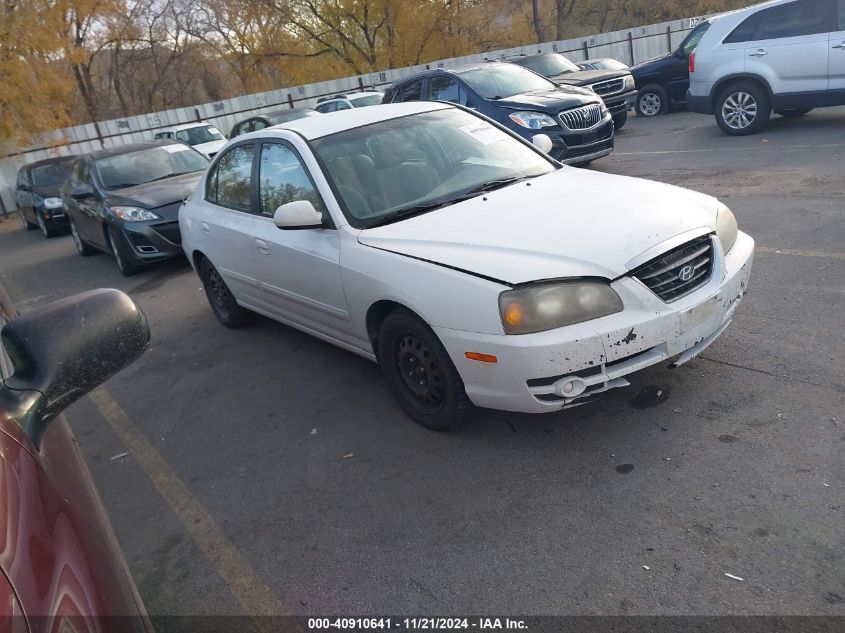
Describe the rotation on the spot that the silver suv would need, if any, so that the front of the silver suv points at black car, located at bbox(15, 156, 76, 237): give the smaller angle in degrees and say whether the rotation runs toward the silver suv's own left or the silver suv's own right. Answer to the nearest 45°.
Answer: approximately 180°

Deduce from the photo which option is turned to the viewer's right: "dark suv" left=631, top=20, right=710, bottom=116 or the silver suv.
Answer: the silver suv

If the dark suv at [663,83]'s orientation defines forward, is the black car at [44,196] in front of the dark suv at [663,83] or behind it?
in front

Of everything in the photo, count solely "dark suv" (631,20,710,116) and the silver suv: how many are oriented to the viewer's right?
1

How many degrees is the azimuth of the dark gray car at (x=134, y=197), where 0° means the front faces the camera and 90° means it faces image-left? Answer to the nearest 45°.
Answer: approximately 315°

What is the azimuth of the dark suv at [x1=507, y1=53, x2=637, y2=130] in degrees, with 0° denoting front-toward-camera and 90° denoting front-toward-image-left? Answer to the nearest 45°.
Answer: approximately 315°

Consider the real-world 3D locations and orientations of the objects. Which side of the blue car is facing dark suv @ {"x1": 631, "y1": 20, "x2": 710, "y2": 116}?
left

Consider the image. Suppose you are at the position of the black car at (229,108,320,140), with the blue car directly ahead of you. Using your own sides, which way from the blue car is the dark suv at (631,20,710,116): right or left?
left

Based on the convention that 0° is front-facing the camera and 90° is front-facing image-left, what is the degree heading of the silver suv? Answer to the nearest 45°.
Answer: approximately 270°

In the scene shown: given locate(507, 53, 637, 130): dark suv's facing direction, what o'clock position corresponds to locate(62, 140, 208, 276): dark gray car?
The dark gray car is roughly at 3 o'clock from the dark suv.

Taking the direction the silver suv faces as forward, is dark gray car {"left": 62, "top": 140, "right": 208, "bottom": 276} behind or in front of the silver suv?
behind

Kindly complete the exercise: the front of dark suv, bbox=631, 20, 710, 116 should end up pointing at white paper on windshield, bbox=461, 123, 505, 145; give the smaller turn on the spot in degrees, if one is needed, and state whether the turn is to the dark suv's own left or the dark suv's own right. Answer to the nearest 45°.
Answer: approximately 90° to the dark suv's own left

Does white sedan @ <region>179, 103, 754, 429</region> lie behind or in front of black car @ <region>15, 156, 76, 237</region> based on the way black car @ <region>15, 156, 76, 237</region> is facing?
in front

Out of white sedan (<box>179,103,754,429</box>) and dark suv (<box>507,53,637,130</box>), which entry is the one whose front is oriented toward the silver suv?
the dark suv

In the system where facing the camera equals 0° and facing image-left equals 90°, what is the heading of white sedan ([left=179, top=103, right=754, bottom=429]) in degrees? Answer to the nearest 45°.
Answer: approximately 315°

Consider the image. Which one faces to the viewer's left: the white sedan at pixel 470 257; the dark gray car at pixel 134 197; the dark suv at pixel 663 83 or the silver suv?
the dark suv

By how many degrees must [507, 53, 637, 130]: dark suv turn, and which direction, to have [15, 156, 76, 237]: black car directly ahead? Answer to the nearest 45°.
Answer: approximately 135° to its right
